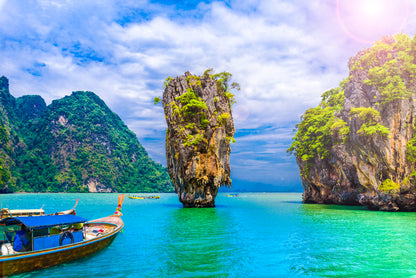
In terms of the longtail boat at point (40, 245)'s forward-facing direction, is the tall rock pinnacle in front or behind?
in front

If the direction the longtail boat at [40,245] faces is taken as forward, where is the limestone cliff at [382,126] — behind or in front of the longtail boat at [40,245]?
in front

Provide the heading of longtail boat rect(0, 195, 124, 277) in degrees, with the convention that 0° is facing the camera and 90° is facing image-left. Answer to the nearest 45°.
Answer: approximately 225°
